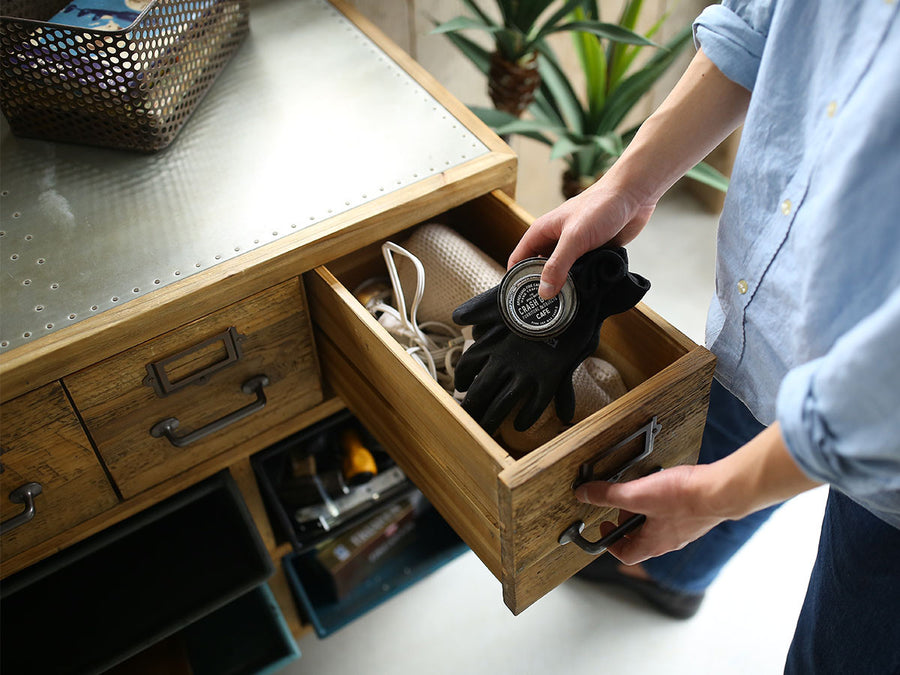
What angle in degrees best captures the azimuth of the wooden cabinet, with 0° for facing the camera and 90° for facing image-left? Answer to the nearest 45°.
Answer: approximately 315°

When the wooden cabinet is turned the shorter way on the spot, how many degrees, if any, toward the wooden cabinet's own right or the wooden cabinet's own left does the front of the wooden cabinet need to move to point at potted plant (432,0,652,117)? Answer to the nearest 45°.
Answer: approximately 90° to the wooden cabinet's own left
